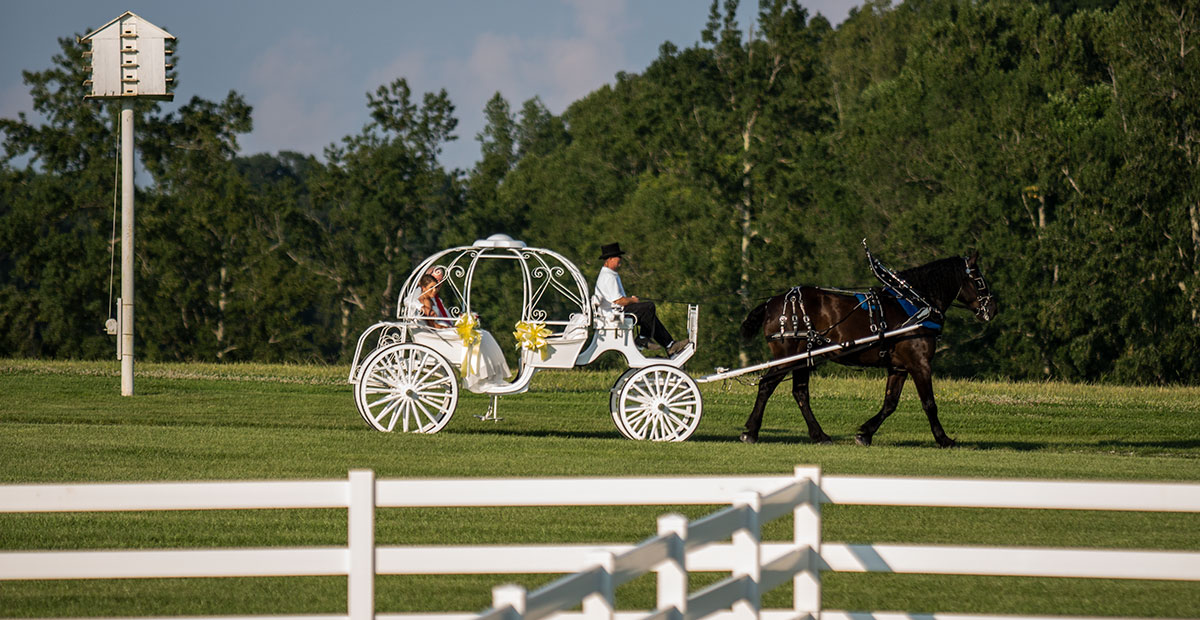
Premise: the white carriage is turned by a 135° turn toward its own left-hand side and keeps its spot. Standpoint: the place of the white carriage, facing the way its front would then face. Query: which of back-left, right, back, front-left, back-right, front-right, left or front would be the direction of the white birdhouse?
front

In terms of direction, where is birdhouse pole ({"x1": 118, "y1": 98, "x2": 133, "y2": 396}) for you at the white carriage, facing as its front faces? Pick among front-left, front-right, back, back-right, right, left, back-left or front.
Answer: back-left

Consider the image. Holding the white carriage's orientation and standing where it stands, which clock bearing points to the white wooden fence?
The white wooden fence is roughly at 3 o'clock from the white carriage.

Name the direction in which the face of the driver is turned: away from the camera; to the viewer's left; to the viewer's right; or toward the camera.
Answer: to the viewer's right

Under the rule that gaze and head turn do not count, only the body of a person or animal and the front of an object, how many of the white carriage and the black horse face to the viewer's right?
2

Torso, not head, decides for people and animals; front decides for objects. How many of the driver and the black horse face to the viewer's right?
2

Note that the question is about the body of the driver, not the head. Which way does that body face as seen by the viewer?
to the viewer's right

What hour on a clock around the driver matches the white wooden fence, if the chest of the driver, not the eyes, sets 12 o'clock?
The white wooden fence is roughly at 3 o'clock from the driver.

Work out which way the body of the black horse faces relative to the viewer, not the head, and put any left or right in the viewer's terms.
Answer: facing to the right of the viewer

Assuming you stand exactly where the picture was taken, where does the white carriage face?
facing to the right of the viewer

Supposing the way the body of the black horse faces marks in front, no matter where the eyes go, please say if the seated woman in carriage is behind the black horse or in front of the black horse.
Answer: behind
